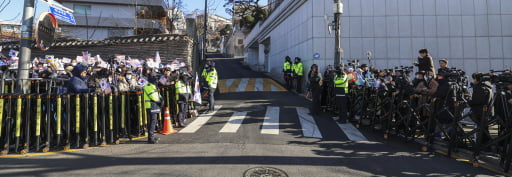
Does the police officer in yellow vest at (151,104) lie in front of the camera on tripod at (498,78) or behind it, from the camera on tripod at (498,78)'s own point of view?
in front

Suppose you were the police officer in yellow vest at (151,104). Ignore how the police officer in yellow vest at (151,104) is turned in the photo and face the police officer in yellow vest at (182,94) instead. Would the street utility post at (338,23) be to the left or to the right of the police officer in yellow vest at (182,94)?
right

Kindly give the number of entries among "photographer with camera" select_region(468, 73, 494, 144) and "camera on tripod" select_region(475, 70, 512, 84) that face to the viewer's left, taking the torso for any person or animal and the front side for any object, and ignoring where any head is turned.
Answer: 2

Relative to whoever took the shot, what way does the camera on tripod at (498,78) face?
facing to the left of the viewer

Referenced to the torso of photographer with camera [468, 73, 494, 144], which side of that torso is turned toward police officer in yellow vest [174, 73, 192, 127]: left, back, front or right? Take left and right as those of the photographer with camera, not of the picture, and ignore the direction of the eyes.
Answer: front

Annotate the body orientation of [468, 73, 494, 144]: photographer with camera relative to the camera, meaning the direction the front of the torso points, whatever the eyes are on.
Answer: to the viewer's left
